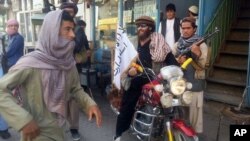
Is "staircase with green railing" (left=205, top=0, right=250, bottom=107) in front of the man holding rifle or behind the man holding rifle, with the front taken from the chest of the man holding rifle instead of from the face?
behind

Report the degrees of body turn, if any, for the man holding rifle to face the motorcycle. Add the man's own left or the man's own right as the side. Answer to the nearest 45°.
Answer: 0° — they already face it

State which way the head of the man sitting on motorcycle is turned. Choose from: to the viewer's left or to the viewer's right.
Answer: to the viewer's left

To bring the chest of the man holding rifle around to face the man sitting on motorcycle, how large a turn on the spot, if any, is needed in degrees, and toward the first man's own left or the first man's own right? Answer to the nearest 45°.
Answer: approximately 45° to the first man's own right

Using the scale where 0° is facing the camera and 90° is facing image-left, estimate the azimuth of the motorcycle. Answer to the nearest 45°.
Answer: approximately 315°

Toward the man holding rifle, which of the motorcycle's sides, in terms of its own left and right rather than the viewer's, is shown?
left

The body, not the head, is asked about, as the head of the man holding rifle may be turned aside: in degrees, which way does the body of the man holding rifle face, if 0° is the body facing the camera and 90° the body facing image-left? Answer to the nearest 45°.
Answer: approximately 45°

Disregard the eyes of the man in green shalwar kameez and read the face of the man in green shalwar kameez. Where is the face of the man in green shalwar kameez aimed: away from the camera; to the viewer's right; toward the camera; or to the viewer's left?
to the viewer's right

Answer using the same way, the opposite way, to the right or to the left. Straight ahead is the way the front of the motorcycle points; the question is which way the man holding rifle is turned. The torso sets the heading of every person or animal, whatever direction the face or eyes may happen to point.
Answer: to the right

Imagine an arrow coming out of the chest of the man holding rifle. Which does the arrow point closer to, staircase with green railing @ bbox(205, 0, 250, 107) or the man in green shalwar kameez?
the man in green shalwar kameez

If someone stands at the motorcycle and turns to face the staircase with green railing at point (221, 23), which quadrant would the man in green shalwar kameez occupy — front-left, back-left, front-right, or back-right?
back-left
